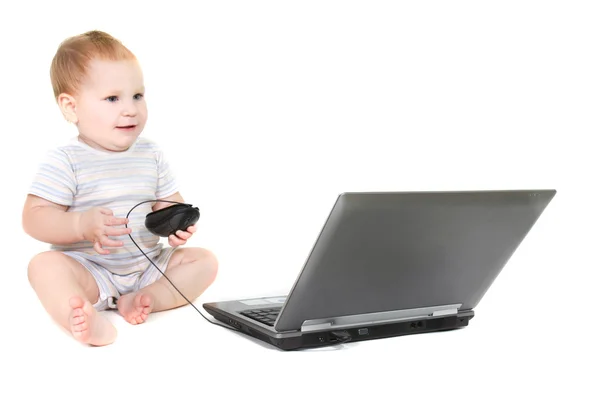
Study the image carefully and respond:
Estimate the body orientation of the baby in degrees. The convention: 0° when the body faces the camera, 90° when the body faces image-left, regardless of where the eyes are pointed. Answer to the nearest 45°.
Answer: approximately 315°

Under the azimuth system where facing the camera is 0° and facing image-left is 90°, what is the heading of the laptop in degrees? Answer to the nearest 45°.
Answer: approximately 135°

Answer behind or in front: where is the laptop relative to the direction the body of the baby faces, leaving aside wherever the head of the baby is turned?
in front

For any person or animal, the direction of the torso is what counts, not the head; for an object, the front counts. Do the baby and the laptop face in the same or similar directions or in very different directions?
very different directions

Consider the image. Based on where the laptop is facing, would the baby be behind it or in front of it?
in front
